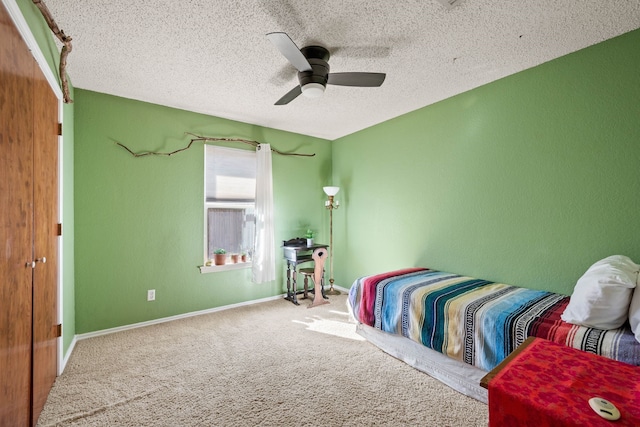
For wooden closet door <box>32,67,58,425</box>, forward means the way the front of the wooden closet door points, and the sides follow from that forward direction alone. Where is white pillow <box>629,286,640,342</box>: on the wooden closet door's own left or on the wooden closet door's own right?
on the wooden closet door's own right

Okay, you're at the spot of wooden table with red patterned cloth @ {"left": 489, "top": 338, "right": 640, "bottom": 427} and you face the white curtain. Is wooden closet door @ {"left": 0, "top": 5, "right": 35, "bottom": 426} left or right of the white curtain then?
left

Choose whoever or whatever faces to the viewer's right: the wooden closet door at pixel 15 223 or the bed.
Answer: the wooden closet door

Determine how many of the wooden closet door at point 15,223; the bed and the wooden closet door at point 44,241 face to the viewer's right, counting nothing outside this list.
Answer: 2

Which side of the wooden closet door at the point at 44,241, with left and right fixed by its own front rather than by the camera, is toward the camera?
right

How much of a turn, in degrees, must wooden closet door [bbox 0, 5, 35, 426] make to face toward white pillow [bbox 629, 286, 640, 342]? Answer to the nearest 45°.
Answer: approximately 45° to its right

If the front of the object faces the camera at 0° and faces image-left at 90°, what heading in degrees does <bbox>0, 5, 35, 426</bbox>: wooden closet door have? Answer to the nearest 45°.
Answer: approximately 270°

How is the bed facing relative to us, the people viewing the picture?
facing away from the viewer and to the left of the viewer

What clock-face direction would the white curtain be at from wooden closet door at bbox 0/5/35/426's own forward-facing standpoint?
The white curtain is roughly at 11 o'clock from the wooden closet door.

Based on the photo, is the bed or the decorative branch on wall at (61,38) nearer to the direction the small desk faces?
the bed

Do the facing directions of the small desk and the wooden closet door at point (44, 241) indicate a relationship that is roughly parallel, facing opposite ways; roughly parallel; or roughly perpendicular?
roughly perpendicular
